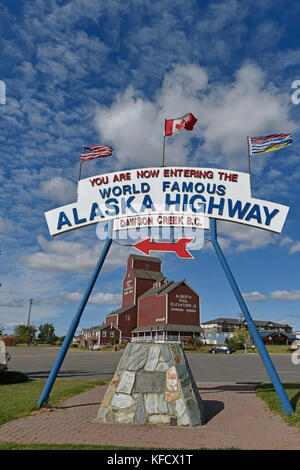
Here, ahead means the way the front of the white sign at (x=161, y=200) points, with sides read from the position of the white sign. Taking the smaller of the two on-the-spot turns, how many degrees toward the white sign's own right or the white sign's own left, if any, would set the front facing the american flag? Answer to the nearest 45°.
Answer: approximately 90° to the white sign's own right

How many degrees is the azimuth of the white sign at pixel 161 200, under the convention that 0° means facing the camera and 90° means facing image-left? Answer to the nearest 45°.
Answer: approximately 0°
